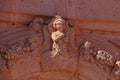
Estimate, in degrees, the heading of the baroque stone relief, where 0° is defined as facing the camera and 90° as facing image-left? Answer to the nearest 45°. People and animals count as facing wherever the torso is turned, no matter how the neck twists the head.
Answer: approximately 0°
